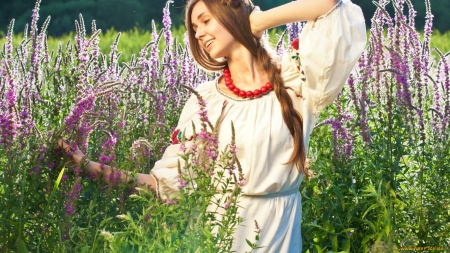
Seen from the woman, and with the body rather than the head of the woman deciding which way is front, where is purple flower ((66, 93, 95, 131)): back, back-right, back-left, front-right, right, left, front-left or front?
front-right

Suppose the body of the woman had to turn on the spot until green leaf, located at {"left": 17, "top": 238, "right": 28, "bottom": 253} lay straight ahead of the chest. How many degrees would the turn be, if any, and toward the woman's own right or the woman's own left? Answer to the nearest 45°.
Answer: approximately 45° to the woman's own right

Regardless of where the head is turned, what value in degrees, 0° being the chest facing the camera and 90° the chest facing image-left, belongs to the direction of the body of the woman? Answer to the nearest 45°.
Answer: approximately 45°

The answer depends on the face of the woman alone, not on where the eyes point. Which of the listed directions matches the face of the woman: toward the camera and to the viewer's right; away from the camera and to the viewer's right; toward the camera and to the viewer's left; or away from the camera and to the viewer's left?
toward the camera and to the viewer's left
